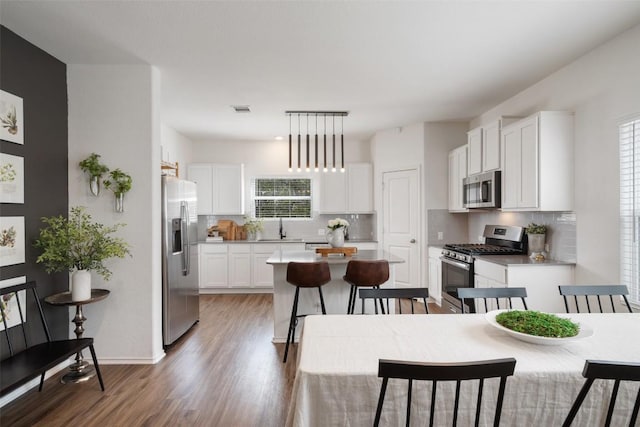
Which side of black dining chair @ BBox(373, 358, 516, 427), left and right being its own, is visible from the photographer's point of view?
back

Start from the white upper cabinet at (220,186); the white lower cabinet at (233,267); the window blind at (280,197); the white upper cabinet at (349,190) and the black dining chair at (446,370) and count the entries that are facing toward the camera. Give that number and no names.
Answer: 4

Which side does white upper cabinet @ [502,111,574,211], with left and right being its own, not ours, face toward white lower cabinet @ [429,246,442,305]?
right

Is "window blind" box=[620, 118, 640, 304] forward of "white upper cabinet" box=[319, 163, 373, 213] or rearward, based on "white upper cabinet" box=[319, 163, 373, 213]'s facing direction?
forward

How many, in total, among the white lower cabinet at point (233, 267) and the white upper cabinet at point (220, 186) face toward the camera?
2

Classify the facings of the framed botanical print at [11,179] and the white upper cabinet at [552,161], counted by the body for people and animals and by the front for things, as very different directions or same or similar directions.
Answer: very different directions

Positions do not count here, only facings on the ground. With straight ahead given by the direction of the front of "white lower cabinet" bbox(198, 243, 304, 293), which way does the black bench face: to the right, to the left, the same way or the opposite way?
to the left

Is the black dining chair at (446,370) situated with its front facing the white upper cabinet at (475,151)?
yes

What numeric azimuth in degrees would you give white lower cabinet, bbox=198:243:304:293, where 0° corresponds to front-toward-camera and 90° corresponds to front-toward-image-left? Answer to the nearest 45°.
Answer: approximately 0°

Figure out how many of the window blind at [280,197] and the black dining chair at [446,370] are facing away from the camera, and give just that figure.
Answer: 1

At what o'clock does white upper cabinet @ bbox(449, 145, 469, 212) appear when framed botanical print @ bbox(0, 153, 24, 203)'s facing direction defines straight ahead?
The white upper cabinet is roughly at 11 o'clock from the framed botanical print.
